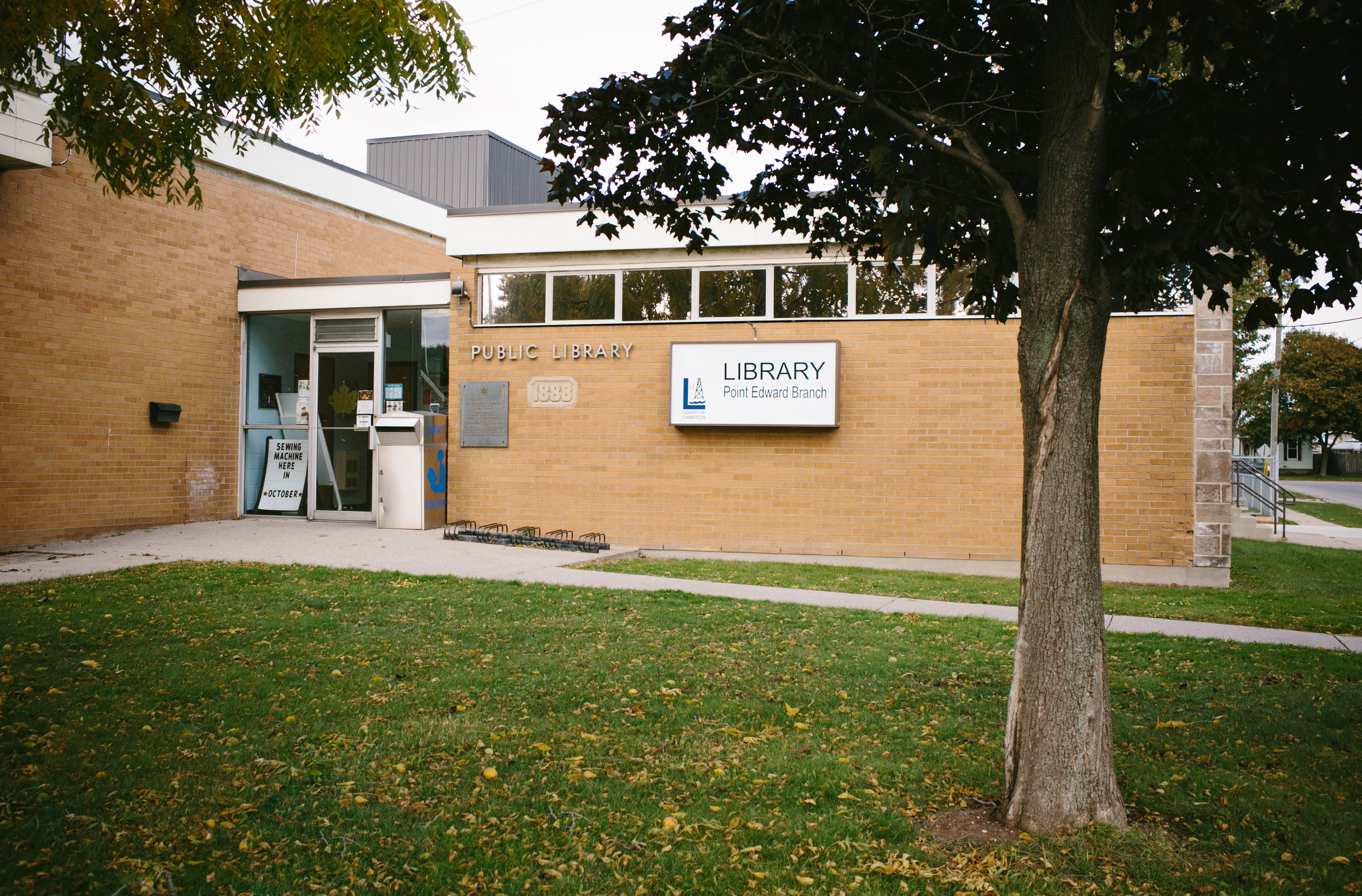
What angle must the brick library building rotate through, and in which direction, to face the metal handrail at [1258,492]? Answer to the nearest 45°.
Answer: approximately 135° to its left

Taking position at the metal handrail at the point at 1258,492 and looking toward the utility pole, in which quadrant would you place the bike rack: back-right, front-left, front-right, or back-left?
back-left

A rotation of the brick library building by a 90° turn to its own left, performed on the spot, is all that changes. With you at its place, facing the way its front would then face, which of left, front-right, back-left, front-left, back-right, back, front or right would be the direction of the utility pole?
front-left

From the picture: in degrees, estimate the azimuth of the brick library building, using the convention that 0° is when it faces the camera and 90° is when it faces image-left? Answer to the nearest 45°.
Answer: approximately 0°
